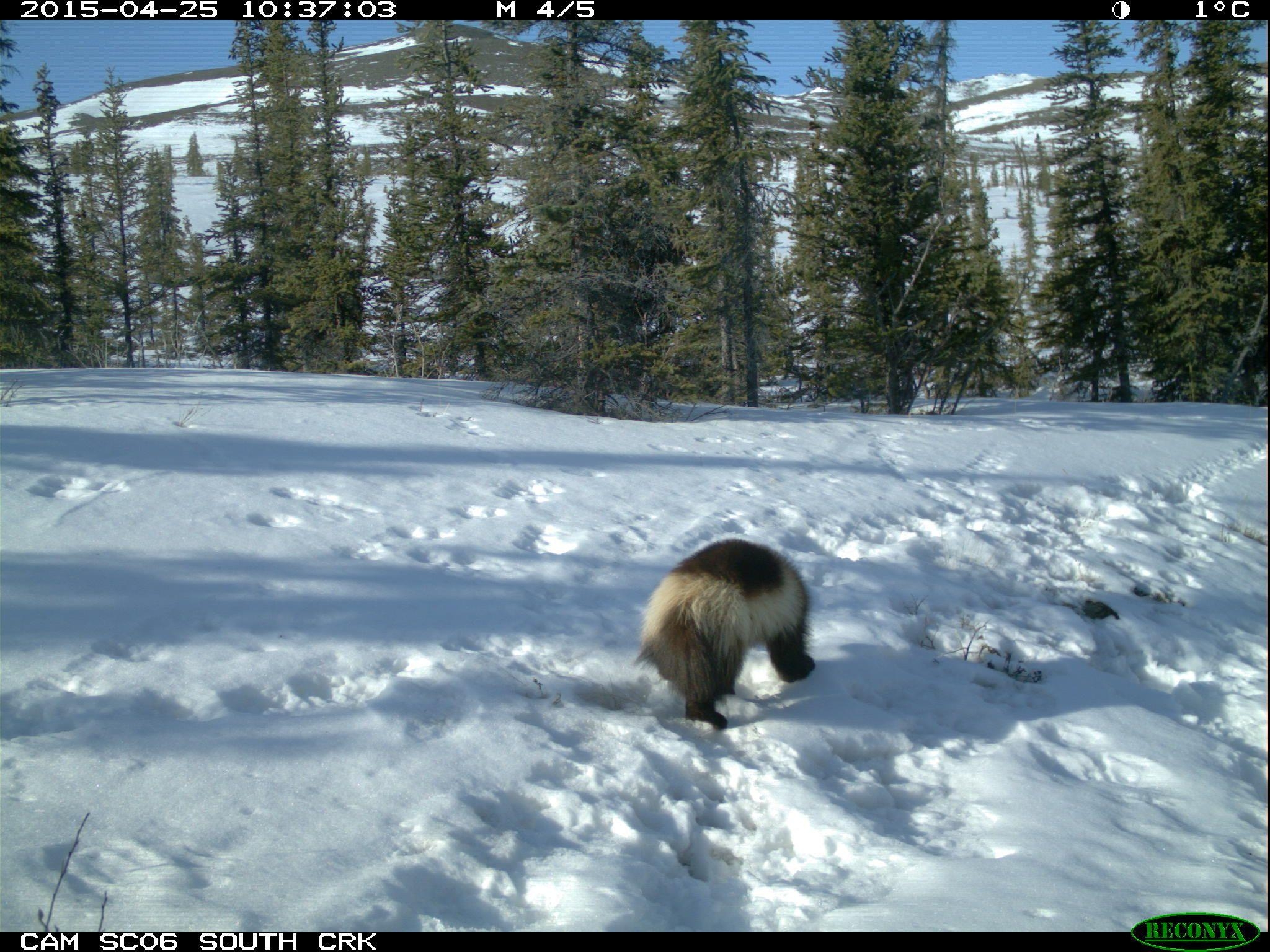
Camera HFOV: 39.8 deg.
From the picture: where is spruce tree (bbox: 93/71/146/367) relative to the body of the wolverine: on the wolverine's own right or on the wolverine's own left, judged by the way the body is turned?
on the wolverine's own left

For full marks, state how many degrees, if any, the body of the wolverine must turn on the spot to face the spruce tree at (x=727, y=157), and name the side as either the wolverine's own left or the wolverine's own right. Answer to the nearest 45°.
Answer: approximately 45° to the wolverine's own left

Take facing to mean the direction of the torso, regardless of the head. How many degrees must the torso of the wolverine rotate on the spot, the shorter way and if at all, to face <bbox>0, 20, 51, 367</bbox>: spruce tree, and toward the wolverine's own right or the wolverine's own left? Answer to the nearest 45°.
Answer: approximately 90° to the wolverine's own left

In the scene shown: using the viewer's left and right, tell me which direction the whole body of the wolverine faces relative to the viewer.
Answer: facing away from the viewer and to the right of the viewer

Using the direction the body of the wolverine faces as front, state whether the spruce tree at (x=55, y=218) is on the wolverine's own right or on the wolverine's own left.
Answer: on the wolverine's own left
